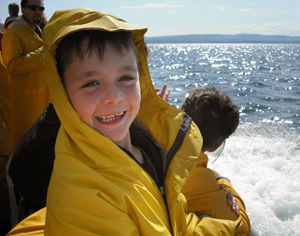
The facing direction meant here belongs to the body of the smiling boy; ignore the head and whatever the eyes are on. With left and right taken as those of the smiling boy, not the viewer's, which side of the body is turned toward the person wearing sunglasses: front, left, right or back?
back

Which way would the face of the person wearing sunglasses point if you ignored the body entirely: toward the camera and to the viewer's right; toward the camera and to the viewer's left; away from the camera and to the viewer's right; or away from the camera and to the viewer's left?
toward the camera and to the viewer's right

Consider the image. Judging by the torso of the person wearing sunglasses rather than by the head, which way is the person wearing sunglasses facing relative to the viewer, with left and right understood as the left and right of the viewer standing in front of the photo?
facing the viewer and to the right of the viewer

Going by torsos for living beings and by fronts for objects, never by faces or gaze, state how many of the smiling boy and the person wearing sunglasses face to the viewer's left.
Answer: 0

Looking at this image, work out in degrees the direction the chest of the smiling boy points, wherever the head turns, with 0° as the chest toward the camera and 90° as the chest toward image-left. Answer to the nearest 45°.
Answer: approximately 315°

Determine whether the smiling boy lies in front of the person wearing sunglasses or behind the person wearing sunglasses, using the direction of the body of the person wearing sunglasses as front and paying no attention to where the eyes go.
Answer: in front
